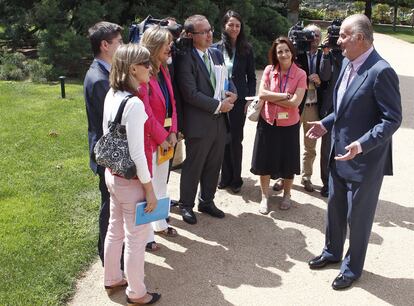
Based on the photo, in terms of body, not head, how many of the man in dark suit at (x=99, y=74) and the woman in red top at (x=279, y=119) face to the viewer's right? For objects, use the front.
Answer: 1

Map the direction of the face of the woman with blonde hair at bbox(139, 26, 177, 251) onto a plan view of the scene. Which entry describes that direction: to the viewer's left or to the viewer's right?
to the viewer's right

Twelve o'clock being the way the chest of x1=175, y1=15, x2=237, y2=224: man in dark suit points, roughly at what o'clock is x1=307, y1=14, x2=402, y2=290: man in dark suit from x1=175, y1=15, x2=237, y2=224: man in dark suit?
x1=307, y1=14, x2=402, y2=290: man in dark suit is roughly at 12 o'clock from x1=175, y1=15, x2=237, y2=224: man in dark suit.

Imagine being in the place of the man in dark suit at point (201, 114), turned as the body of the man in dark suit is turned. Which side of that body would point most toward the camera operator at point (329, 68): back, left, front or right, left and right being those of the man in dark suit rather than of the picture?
left

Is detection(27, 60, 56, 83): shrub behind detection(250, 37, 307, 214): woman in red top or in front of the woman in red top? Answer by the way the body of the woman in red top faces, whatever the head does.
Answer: behind

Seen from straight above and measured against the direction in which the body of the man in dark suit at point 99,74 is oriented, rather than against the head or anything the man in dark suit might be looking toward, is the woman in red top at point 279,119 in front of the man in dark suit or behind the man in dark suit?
in front

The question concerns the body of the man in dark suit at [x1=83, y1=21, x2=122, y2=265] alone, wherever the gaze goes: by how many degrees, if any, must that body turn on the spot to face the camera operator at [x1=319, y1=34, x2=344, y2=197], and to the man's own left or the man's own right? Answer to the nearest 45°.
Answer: approximately 45° to the man's own left

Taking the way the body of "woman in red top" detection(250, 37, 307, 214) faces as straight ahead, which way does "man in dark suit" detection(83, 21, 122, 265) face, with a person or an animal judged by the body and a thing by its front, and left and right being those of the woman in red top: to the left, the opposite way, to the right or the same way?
to the left

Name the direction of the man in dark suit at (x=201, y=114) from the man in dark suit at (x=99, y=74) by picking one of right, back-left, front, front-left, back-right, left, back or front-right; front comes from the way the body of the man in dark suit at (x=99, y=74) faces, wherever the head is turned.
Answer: front-left

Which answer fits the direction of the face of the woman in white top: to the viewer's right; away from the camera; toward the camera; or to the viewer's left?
to the viewer's right

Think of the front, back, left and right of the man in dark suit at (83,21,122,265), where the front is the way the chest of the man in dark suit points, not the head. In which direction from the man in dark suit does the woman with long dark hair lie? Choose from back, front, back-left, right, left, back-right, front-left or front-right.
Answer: front-left

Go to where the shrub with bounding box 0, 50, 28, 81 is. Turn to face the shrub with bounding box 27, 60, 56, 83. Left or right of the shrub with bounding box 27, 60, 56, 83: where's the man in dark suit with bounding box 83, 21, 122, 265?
right

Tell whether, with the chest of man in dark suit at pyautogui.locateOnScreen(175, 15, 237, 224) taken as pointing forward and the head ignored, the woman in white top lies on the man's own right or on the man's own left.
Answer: on the man's own right

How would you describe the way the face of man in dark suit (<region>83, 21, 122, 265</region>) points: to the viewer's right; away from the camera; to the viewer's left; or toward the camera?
to the viewer's right

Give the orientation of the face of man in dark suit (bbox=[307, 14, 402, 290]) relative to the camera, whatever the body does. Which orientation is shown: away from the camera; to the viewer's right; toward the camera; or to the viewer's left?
to the viewer's left
